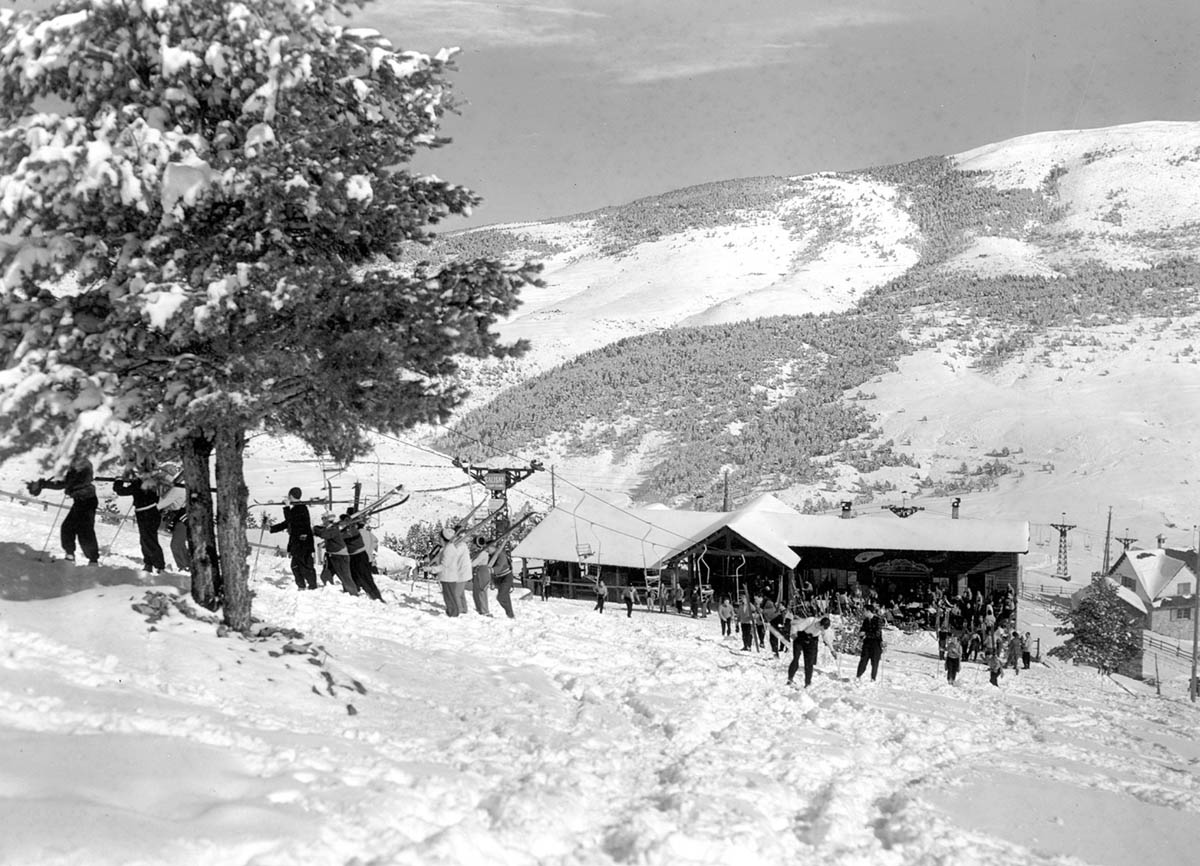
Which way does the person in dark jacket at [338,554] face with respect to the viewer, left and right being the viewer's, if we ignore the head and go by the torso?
facing to the left of the viewer

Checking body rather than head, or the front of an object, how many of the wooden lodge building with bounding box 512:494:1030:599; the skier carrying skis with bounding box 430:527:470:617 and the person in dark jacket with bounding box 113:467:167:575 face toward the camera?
1

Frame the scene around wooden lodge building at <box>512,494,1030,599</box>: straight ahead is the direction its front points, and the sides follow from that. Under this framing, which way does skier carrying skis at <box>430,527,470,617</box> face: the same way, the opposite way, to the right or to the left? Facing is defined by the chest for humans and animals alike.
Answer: to the right

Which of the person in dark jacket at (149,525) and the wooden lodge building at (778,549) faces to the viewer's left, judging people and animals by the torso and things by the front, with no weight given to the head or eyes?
the person in dark jacket

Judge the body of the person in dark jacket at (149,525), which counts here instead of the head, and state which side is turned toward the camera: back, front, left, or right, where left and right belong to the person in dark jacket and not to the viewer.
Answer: left

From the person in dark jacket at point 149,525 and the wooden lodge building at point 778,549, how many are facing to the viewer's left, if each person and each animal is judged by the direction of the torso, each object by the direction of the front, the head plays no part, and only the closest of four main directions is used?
1

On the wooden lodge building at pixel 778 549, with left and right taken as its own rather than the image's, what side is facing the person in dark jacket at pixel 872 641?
front

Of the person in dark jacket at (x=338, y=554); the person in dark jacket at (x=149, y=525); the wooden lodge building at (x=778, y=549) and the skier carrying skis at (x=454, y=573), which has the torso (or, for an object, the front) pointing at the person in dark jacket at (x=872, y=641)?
the wooden lodge building

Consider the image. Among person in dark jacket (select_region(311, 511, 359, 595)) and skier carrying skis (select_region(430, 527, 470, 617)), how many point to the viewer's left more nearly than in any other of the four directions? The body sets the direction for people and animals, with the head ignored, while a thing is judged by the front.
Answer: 2

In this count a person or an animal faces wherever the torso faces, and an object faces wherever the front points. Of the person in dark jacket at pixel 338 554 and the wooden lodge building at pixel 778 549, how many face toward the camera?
1

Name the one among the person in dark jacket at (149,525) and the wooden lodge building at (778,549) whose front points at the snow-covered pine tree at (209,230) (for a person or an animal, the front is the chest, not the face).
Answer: the wooden lodge building
